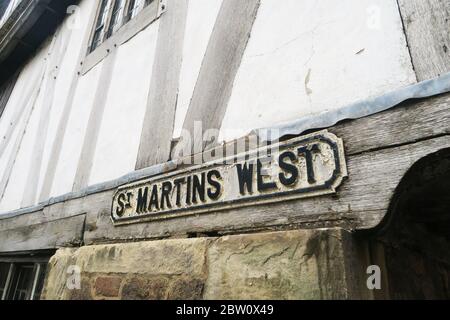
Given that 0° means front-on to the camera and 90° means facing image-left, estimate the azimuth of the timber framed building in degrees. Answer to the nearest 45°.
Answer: approximately 45°
